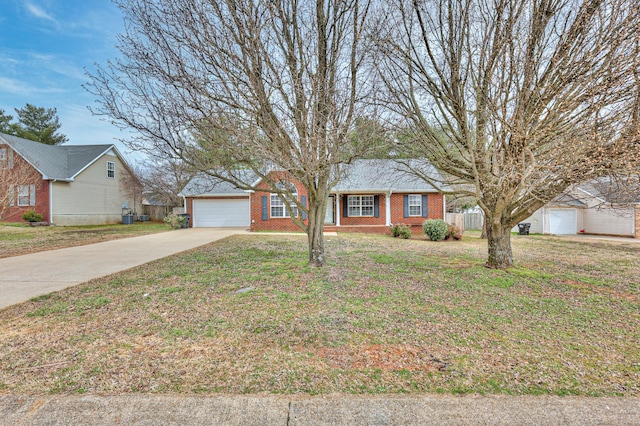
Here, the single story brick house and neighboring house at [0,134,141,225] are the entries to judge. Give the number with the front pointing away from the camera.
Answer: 0

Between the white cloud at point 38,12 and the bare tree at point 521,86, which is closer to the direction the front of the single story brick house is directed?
the bare tree

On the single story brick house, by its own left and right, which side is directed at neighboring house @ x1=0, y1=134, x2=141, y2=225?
right

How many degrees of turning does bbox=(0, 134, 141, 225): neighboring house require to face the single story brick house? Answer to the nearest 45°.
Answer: approximately 90° to its left

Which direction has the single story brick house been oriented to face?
toward the camera

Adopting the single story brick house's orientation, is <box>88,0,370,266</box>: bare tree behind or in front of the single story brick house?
in front

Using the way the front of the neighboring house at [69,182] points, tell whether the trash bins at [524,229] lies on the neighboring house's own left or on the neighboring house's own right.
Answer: on the neighboring house's own left

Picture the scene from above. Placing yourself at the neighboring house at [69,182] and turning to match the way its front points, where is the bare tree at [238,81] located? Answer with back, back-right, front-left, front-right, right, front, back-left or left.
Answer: front-left

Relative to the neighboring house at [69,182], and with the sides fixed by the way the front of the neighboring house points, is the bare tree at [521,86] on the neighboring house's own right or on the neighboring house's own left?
on the neighboring house's own left

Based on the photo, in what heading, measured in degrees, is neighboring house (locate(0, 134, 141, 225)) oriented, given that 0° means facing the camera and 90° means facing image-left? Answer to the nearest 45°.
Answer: approximately 45°
